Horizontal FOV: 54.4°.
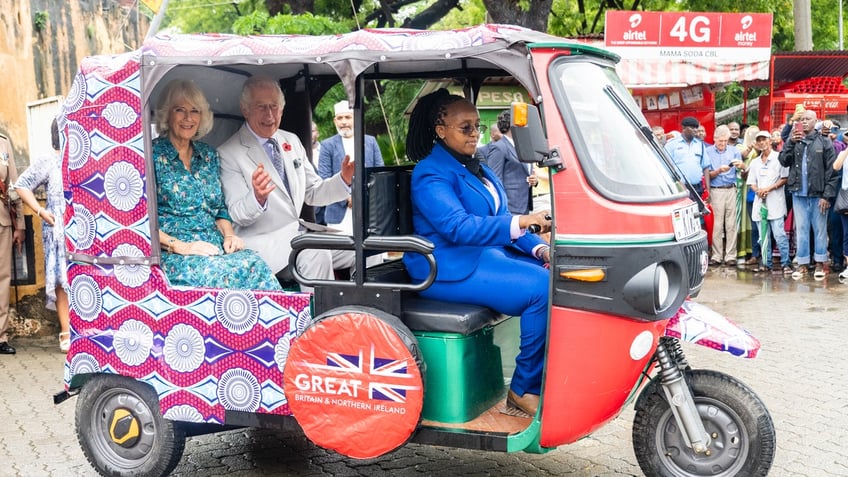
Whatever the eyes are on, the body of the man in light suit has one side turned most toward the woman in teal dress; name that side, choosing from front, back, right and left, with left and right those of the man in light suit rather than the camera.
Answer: right

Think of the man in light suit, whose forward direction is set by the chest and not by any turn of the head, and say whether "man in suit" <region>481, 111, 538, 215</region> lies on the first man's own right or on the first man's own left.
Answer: on the first man's own left

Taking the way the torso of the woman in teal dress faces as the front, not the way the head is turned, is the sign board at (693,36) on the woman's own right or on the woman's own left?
on the woman's own left

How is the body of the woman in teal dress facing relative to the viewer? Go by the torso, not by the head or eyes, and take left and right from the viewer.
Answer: facing the viewer and to the right of the viewer

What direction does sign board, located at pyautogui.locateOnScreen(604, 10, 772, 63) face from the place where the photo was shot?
facing the viewer

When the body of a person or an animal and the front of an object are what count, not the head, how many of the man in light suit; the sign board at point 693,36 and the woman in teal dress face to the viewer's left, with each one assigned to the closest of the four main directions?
0

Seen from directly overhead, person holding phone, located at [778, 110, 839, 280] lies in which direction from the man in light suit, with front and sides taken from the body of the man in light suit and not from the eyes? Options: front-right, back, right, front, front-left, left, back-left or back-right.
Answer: left

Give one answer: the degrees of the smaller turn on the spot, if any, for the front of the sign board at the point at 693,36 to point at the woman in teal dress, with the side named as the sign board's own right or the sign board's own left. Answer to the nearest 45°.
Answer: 0° — it already faces them

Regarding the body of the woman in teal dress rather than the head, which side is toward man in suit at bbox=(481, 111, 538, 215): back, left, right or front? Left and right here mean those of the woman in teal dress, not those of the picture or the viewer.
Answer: left

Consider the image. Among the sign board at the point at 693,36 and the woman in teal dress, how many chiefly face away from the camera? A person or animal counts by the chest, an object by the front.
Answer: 0

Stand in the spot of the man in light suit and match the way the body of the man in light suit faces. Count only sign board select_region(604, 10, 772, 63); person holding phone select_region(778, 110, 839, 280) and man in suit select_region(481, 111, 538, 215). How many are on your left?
3
